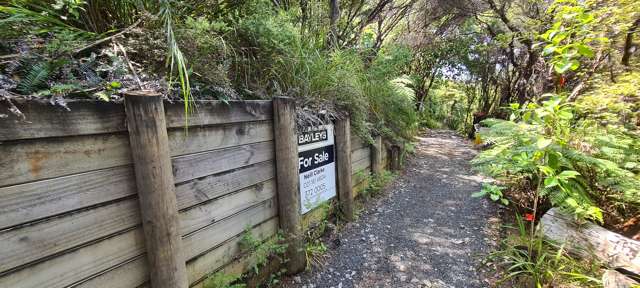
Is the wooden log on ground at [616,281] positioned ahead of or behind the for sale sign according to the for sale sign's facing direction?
ahead

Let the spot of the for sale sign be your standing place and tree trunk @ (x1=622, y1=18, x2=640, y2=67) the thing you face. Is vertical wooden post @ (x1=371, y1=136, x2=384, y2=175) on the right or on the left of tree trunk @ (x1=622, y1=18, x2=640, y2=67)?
left

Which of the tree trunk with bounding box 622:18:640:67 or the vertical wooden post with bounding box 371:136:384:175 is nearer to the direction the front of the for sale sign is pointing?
the tree trunk

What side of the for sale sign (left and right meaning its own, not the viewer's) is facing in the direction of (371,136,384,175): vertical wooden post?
left

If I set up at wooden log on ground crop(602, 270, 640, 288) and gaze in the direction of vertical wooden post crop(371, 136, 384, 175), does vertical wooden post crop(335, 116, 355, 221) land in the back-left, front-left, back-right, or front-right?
front-left

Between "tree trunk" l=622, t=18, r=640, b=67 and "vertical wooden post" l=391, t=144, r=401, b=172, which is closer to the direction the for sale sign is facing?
the tree trunk

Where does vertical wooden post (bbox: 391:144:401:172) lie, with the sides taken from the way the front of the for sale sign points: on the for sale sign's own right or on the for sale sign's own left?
on the for sale sign's own left

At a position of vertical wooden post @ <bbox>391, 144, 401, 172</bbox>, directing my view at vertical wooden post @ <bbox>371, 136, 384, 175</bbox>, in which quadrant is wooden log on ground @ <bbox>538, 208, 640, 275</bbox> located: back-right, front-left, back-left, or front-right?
front-left

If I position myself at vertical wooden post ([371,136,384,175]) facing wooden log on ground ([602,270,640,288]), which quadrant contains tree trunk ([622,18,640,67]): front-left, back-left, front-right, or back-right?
front-left

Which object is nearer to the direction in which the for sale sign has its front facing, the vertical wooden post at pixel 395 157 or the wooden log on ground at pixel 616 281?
the wooden log on ground

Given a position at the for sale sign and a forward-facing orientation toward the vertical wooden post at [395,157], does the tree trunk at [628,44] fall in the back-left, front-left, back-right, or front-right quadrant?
front-right

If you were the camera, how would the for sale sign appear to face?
facing the viewer and to the right of the viewer

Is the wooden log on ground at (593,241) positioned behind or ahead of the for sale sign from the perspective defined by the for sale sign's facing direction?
ahead

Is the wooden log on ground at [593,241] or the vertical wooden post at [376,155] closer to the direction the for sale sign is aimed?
the wooden log on ground

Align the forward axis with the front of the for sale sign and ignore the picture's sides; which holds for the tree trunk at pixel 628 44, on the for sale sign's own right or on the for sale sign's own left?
on the for sale sign's own left
